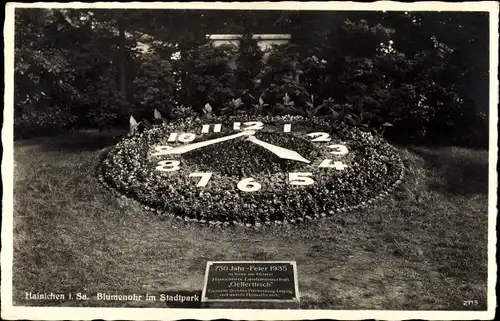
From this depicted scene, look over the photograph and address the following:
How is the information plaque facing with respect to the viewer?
toward the camera
